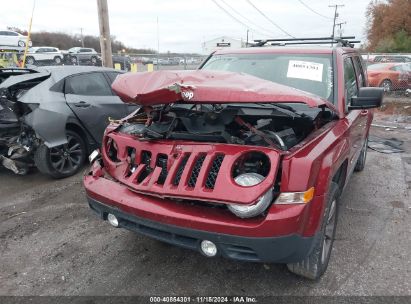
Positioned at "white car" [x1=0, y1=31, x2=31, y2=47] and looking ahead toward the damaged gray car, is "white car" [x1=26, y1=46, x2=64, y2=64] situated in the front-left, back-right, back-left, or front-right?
front-left

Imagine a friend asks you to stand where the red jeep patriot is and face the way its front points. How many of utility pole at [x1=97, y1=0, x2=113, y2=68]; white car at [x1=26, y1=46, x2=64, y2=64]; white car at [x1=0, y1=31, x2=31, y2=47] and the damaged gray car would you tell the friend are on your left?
0

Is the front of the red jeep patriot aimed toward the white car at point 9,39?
no

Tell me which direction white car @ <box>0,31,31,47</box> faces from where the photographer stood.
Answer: facing to the right of the viewer

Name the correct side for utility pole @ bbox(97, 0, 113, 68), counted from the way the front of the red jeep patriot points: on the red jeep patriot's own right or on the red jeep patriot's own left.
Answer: on the red jeep patriot's own right

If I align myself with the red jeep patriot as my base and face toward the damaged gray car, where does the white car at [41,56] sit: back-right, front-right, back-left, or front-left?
front-right

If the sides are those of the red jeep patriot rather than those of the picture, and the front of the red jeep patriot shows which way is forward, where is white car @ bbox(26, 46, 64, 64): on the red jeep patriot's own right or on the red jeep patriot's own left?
on the red jeep patriot's own right

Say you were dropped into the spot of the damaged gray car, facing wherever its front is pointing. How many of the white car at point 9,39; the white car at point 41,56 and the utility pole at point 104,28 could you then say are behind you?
0

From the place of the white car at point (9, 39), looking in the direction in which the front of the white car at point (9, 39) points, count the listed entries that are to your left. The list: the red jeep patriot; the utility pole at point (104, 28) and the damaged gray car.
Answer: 0

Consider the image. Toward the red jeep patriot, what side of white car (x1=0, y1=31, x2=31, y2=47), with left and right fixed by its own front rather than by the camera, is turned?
right

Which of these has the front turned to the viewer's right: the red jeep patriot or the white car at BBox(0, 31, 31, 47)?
the white car

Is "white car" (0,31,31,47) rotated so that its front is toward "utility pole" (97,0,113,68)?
no

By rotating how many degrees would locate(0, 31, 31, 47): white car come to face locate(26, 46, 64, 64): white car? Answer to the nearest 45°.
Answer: approximately 45° to its right

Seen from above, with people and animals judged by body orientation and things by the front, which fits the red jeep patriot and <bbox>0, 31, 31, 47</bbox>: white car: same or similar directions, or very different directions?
very different directions

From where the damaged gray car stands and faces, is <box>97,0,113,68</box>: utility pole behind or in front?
in front
